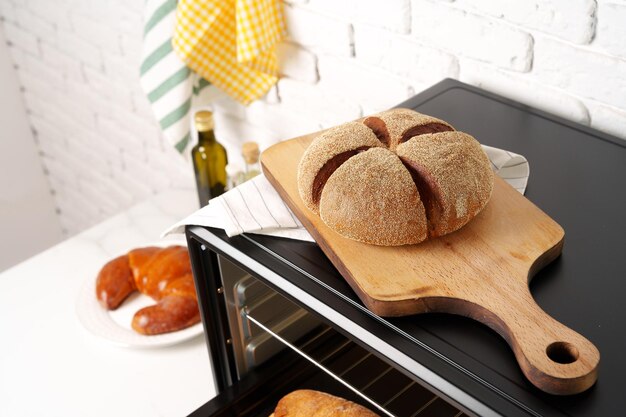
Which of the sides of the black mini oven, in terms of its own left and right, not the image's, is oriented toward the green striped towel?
right

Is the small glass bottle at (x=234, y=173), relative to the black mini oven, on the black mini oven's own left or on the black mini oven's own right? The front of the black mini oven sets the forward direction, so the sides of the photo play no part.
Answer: on the black mini oven's own right

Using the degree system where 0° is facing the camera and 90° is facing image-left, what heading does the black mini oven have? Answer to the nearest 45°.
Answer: approximately 45°

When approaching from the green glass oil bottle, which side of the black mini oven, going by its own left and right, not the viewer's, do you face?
right

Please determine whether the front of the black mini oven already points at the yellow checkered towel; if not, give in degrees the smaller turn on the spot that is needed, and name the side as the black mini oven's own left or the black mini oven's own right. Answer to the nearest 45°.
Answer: approximately 90° to the black mini oven's own right
